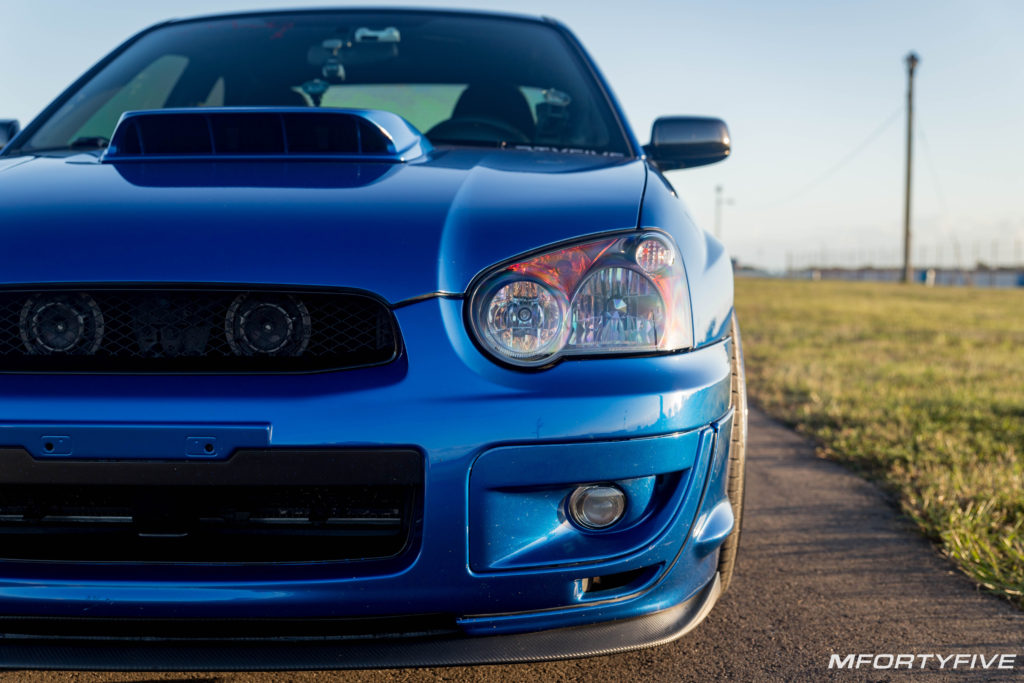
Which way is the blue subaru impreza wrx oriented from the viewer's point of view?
toward the camera

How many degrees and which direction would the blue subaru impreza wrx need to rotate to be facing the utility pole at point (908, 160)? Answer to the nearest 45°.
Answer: approximately 135° to its left
